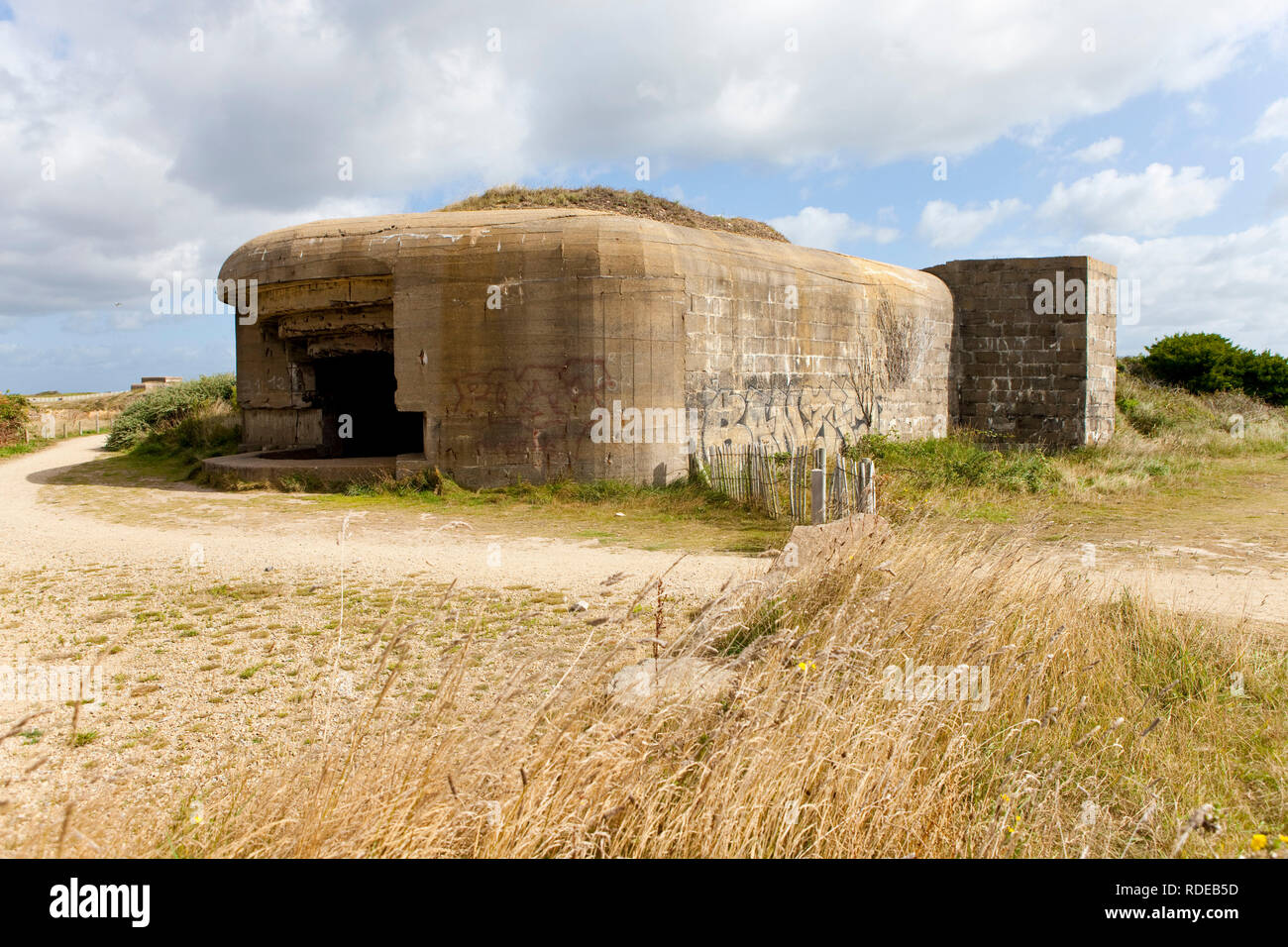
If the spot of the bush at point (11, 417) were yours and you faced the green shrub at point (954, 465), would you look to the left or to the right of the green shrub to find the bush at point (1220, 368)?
left

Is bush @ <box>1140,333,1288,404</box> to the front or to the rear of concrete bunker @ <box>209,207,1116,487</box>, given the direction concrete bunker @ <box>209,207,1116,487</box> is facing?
to the rear

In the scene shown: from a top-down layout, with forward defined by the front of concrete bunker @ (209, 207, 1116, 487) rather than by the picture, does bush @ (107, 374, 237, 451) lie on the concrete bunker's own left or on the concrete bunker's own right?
on the concrete bunker's own right

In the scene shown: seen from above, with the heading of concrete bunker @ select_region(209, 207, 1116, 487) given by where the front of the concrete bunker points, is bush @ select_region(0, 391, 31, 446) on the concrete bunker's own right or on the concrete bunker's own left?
on the concrete bunker's own right

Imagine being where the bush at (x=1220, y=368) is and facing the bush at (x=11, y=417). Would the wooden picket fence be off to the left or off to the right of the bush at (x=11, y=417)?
left

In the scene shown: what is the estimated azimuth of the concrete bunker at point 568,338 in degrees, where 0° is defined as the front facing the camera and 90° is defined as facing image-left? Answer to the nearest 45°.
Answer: approximately 45°

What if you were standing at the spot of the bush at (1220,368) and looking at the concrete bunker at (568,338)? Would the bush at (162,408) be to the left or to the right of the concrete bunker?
right
